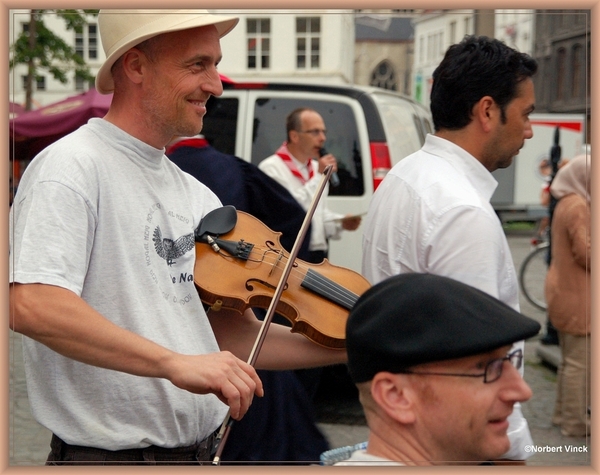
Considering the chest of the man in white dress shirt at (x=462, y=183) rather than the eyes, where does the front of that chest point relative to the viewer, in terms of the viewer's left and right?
facing away from the viewer and to the right of the viewer

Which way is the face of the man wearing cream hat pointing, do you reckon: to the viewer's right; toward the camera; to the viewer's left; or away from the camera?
to the viewer's right

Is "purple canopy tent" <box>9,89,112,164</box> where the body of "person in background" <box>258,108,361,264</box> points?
no

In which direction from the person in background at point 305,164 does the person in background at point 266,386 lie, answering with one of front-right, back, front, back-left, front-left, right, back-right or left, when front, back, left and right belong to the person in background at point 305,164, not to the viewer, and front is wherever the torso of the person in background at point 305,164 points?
front-right

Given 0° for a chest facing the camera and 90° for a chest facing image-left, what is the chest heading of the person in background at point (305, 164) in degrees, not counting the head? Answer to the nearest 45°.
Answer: approximately 315°

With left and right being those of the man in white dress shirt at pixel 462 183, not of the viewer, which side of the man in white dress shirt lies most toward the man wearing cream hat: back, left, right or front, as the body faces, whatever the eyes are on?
back

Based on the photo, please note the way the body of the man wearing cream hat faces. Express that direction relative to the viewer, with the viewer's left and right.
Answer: facing the viewer and to the right of the viewer

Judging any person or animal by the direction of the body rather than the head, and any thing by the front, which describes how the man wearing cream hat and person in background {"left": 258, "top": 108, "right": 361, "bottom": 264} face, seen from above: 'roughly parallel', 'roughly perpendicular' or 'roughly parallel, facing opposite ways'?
roughly parallel

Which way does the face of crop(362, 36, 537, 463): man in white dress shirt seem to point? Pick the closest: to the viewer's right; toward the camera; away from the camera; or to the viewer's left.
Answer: to the viewer's right
